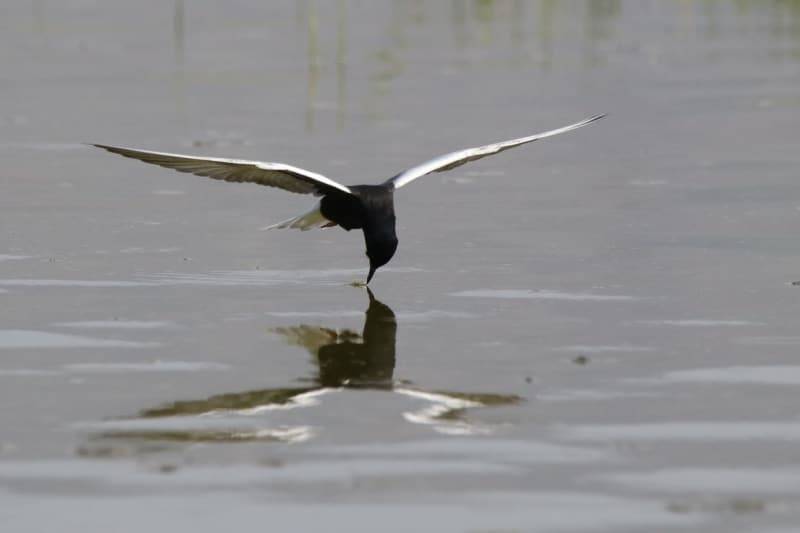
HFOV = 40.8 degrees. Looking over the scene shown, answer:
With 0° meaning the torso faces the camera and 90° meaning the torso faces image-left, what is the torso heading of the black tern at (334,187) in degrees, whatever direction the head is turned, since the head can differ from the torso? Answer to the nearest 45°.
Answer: approximately 315°
